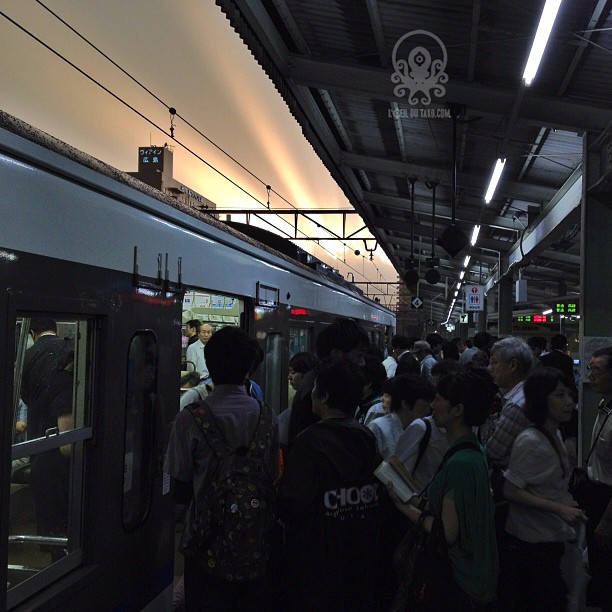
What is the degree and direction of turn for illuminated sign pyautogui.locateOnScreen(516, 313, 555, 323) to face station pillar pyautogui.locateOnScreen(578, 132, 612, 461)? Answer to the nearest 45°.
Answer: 0° — it already faces it

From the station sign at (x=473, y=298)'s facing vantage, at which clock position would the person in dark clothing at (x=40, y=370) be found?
The person in dark clothing is roughly at 12 o'clock from the station sign.

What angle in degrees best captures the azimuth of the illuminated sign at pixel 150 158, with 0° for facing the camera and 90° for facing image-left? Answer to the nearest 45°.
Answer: approximately 0°

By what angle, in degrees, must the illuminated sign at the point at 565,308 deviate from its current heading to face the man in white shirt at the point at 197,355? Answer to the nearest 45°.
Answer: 0° — it already faces them

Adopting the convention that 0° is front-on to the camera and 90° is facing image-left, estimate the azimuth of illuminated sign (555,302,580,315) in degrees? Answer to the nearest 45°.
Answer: approximately 0°

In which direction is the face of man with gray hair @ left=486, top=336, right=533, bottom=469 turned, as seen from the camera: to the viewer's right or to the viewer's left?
to the viewer's left

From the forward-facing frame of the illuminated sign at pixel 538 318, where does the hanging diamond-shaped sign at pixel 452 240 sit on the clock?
The hanging diamond-shaped sign is roughly at 12 o'clock from the illuminated sign.

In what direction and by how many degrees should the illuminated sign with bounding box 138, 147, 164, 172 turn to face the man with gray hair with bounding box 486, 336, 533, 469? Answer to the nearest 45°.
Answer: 0° — it already faces them
